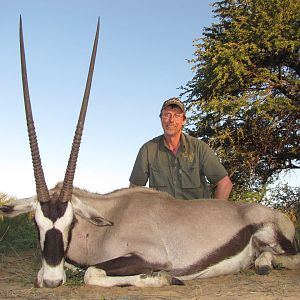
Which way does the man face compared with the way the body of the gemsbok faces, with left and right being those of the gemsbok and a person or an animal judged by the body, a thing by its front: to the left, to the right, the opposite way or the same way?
to the left

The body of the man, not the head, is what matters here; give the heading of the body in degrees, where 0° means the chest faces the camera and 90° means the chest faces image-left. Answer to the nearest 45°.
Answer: approximately 0°

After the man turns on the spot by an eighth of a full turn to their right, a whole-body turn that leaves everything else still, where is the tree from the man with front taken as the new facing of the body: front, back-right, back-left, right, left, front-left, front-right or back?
back-right

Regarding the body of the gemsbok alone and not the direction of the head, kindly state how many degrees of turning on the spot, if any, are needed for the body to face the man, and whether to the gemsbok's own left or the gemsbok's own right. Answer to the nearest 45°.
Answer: approximately 90° to the gemsbok's own right

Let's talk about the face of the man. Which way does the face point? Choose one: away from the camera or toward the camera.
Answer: toward the camera

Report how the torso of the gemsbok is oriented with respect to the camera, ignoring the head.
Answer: to the viewer's left

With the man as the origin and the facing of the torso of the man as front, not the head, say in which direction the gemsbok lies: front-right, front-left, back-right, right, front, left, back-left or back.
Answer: front

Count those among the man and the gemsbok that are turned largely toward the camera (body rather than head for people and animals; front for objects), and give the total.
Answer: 1

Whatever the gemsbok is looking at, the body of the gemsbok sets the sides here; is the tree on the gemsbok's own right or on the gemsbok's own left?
on the gemsbok's own right

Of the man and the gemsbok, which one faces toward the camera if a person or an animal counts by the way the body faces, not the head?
the man
